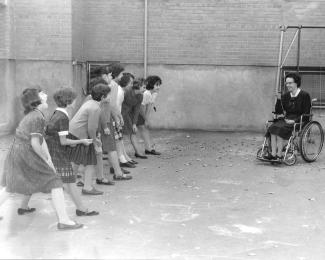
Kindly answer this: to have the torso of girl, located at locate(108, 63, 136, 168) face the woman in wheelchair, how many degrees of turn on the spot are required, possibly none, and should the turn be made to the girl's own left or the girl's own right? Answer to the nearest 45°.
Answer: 0° — they already face them

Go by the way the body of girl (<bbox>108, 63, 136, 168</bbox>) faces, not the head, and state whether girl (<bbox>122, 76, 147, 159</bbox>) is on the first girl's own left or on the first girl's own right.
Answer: on the first girl's own left

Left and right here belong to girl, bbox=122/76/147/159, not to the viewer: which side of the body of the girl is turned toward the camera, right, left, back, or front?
right

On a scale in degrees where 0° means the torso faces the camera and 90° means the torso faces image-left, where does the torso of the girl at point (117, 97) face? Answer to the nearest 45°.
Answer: approximately 270°

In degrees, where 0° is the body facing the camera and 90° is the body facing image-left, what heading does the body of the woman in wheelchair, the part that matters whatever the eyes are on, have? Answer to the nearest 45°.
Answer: approximately 45°

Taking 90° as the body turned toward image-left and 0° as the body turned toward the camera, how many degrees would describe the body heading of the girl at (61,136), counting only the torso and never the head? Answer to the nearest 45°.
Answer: approximately 270°

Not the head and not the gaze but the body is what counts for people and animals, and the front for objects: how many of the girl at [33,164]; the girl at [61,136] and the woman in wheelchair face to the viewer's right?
2

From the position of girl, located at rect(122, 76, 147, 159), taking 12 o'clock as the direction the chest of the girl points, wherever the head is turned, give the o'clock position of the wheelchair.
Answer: The wheelchair is roughly at 12 o'clock from the girl.

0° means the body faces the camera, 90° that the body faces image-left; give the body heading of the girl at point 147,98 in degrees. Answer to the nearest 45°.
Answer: approximately 270°

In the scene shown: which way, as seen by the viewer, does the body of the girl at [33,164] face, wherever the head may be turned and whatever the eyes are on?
to the viewer's right

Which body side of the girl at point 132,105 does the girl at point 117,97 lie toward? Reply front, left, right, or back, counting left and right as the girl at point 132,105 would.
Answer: right

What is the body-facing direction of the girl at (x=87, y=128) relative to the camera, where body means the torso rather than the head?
to the viewer's right

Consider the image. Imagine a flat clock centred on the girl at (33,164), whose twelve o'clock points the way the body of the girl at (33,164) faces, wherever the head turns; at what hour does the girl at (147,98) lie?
the girl at (147,98) is roughly at 10 o'clock from the girl at (33,164).
